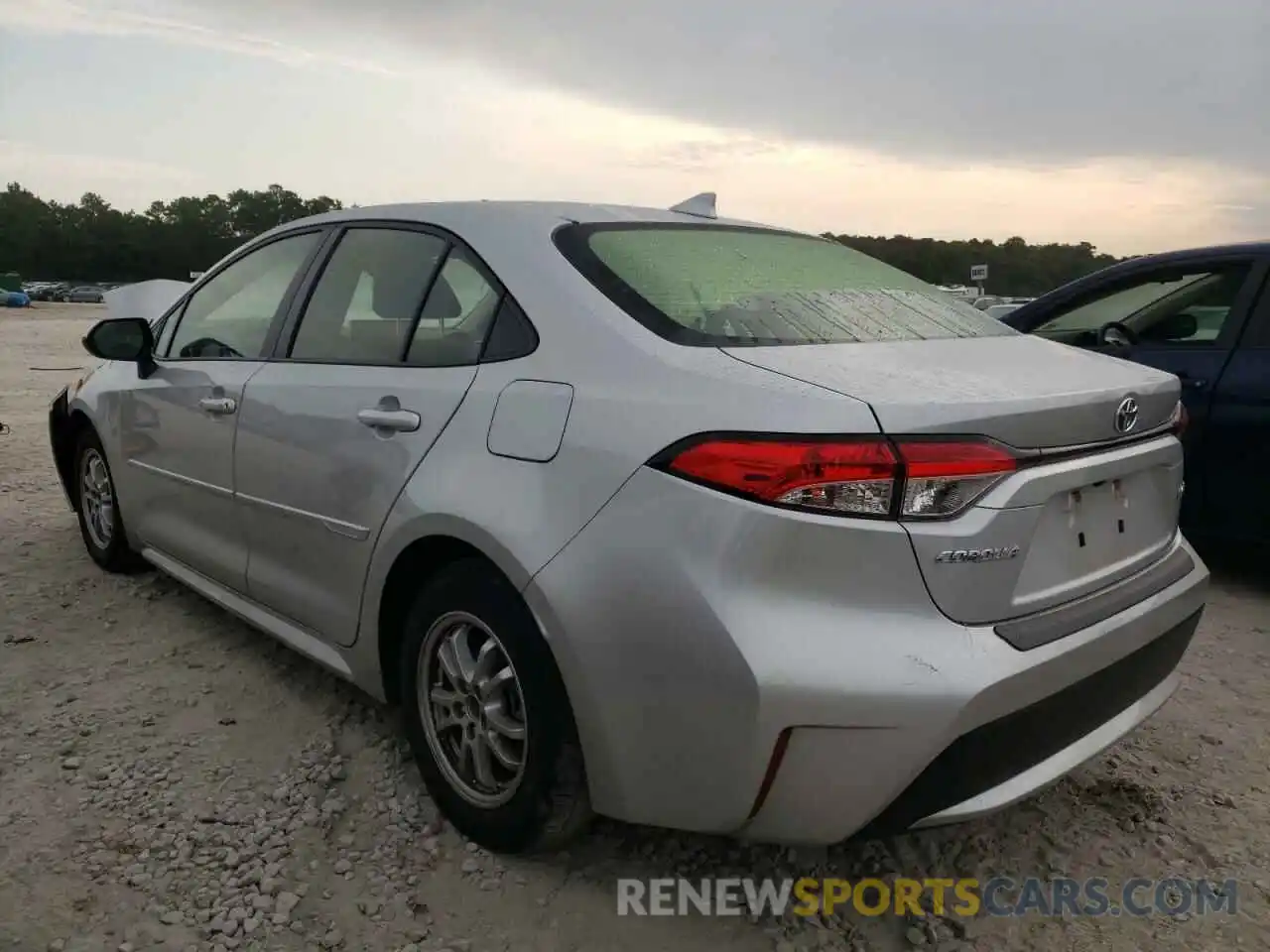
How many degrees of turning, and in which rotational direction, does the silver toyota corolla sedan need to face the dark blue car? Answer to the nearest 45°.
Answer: approximately 90° to its right

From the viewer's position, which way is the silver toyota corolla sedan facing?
facing away from the viewer and to the left of the viewer
